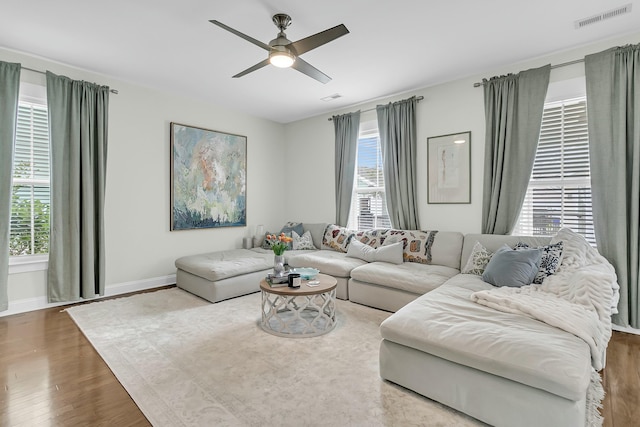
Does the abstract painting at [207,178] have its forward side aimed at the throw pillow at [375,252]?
yes

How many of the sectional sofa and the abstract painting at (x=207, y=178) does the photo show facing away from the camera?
0

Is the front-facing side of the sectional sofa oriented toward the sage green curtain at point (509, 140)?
no

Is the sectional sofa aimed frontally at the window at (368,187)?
no

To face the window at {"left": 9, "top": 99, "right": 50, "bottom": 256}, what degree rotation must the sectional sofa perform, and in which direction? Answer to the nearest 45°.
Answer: approximately 45° to its right

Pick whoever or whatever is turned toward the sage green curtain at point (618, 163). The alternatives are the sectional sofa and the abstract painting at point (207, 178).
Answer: the abstract painting

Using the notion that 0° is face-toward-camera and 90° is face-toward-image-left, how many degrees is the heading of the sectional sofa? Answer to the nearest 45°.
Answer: approximately 45°

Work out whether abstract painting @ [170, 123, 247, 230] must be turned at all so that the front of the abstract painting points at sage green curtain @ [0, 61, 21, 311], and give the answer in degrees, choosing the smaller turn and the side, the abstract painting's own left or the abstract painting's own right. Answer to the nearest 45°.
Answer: approximately 90° to the abstract painting's own right

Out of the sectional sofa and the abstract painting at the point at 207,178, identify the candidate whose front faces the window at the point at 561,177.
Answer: the abstract painting

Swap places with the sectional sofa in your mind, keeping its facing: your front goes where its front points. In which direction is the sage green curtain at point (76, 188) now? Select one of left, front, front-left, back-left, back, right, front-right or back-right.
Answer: front-right

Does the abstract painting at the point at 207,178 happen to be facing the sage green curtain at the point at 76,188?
no
